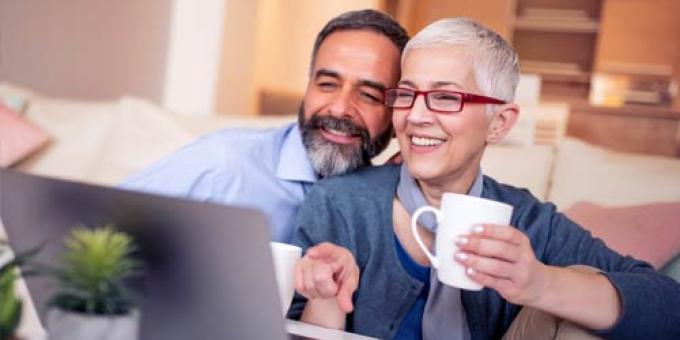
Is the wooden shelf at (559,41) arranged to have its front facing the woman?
yes

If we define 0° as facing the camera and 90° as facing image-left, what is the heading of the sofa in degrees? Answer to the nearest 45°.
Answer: approximately 0°

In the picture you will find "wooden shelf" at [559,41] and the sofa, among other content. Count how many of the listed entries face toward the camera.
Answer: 2

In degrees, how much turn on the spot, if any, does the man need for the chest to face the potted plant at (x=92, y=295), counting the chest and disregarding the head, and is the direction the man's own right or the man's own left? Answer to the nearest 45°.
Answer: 0° — they already face it

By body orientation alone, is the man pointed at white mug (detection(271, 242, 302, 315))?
yes

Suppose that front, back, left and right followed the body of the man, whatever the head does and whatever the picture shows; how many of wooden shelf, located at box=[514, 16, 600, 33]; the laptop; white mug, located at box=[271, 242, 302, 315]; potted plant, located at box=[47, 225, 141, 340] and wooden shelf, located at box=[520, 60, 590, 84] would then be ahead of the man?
3

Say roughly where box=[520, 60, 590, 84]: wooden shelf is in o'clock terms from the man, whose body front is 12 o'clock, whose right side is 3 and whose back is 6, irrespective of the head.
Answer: The wooden shelf is roughly at 7 o'clock from the man.

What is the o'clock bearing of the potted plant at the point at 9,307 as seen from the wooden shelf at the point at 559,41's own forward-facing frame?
The potted plant is roughly at 12 o'clock from the wooden shelf.
